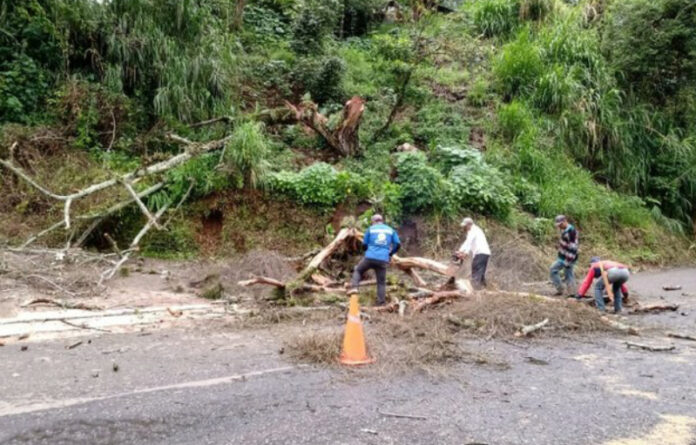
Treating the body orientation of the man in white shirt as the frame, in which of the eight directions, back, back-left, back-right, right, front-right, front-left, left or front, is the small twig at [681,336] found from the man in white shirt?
back-left

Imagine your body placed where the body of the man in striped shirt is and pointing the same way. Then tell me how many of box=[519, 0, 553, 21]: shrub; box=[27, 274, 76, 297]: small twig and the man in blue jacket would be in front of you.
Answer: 2

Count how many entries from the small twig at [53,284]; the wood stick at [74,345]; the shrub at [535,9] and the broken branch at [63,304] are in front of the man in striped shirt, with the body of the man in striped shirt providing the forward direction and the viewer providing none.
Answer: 3

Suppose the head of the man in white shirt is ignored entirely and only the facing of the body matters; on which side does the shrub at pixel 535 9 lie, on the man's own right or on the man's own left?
on the man's own right

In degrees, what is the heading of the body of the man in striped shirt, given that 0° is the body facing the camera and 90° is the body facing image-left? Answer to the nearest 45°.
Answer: approximately 45°

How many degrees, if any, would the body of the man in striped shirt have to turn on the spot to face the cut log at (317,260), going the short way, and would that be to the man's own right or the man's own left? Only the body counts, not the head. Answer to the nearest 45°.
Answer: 0° — they already face it

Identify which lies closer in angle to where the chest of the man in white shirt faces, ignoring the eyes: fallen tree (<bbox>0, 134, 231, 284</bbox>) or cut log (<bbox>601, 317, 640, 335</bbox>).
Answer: the fallen tree

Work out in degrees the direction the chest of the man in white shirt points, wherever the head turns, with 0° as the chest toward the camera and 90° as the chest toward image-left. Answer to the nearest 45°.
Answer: approximately 90°

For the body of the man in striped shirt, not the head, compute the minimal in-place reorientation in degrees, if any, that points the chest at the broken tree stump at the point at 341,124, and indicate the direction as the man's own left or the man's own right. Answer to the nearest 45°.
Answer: approximately 90° to the man's own right
